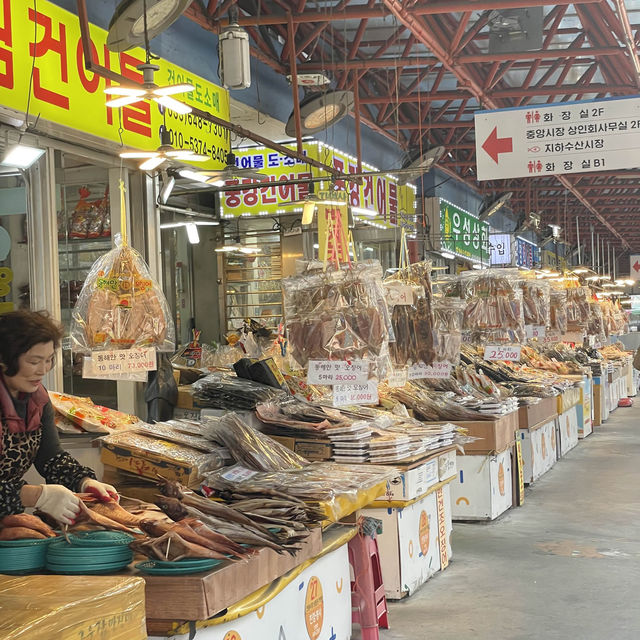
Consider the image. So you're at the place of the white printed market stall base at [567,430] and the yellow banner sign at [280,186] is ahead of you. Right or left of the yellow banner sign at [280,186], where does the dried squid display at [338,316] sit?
left

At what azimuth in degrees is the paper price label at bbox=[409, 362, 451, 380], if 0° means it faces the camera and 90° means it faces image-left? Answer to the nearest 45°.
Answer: approximately 0°

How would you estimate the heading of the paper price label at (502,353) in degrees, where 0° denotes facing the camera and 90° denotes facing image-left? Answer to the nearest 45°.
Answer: approximately 0°

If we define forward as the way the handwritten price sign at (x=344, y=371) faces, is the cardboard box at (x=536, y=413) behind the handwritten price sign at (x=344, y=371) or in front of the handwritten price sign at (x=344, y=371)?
behind
